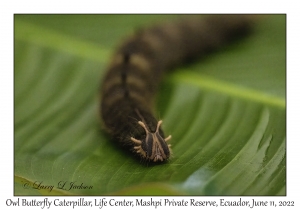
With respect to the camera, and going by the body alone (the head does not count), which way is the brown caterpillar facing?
toward the camera
